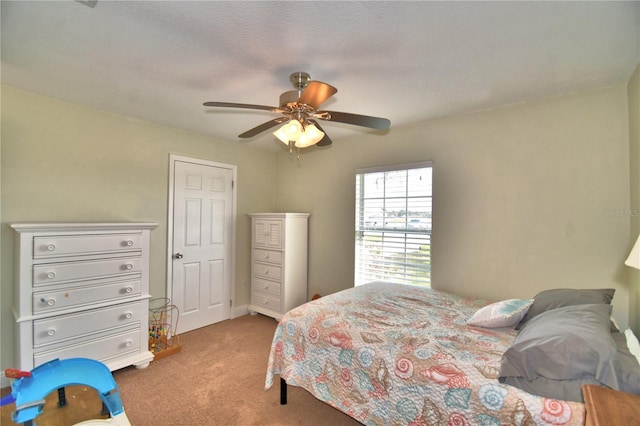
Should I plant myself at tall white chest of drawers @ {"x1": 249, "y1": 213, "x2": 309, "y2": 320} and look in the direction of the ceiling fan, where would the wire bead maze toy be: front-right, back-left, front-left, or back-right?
front-right

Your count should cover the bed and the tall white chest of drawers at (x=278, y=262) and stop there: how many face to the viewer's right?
0

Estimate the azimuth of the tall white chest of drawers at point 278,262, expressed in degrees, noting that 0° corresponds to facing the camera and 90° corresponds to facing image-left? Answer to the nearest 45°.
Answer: approximately 45°

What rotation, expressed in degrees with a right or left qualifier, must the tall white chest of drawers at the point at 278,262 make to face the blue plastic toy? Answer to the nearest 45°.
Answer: approximately 45° to its left

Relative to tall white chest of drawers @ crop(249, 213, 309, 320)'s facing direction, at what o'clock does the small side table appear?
The small side table is roughly at 10 o'clock from the tall white chest of drawers.

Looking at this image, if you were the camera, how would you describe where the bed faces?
facing away from the viewer and to the left of the viewer

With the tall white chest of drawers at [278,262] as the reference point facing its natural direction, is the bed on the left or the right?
on its left

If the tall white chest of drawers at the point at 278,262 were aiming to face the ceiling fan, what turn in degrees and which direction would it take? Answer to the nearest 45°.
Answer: approximately 45° to its left

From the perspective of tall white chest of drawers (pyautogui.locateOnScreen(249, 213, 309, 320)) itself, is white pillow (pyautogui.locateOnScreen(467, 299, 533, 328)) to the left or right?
on its left

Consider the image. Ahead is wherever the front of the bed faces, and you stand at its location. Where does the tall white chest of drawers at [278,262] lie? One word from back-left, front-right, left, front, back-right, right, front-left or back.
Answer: front

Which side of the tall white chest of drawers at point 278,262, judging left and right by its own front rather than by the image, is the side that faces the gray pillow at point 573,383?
left

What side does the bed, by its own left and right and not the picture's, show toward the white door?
front
